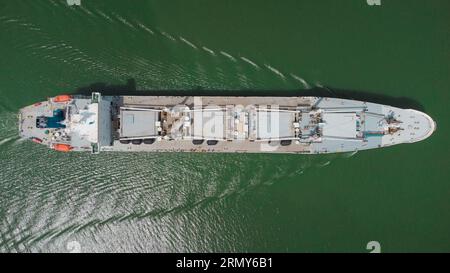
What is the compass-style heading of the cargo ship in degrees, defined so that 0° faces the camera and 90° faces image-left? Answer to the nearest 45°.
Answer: approximately 270°
